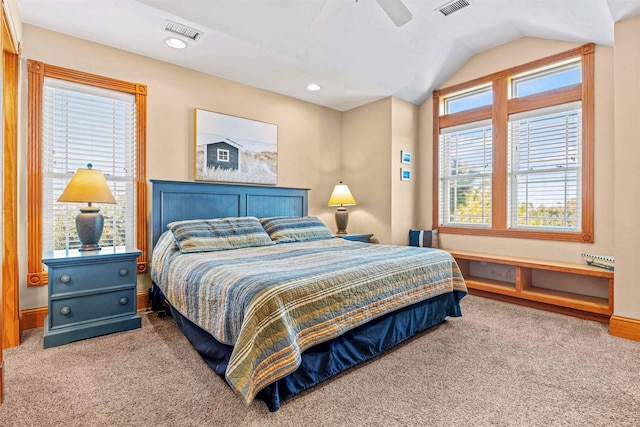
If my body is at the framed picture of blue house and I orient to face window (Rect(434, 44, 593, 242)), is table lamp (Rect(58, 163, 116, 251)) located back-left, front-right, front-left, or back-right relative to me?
back-right

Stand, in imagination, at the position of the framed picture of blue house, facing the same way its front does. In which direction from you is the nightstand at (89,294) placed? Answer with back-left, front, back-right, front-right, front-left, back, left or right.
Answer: right

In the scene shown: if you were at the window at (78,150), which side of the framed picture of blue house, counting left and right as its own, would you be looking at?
right

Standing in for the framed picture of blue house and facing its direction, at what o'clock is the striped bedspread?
The striped bedspread is roughly at 1 o'clock from the framed picture of blue house.

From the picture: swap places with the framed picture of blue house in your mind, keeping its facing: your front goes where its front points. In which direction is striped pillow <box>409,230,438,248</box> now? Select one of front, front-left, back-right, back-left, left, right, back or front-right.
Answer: front-left

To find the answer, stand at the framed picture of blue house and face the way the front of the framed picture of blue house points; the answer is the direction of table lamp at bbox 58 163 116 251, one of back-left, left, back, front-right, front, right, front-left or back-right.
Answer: right

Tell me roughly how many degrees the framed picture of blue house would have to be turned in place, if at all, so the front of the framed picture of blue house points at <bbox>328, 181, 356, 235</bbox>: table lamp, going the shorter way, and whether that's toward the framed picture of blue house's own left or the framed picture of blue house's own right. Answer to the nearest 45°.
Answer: approximately 45° to the framed picture of blue house's own left

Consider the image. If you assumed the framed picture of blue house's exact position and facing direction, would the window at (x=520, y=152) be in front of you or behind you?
in front

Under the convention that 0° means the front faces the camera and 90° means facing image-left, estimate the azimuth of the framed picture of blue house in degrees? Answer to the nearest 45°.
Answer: approximately 315°

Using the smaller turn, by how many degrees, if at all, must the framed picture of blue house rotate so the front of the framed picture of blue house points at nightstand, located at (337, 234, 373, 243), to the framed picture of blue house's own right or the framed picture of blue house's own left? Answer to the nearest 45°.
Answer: approximately 45° to the framed picture of blue house's own left
